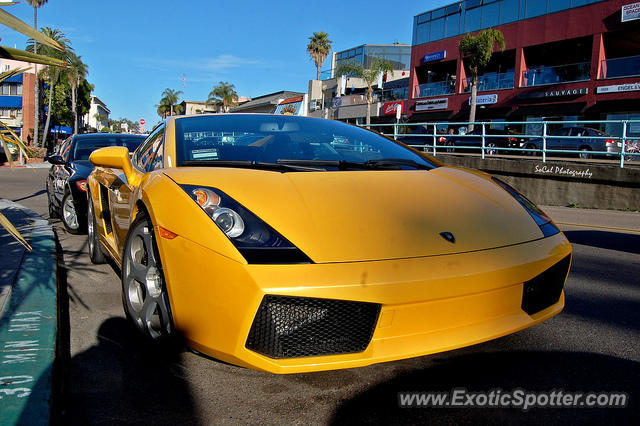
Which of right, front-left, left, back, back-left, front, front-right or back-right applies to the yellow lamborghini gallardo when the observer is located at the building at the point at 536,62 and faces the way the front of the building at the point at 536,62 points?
front-left

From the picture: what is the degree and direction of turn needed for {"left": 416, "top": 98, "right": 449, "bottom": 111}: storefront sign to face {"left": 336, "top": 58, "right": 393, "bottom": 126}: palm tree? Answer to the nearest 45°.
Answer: approximately 90° to its right

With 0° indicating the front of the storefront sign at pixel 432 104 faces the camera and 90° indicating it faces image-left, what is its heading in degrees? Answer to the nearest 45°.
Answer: approximately 45°

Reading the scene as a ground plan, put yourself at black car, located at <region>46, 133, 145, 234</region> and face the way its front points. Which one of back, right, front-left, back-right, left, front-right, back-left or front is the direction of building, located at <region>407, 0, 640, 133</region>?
left

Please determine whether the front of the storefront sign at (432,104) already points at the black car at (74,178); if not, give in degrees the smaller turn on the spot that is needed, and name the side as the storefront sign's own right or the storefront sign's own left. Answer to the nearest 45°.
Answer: approximately 45° to the storefront sign's own left

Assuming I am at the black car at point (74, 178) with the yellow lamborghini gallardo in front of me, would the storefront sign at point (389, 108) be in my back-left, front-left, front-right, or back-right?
back-left

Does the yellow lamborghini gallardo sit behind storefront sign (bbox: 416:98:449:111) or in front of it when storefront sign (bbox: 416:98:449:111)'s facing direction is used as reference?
in front

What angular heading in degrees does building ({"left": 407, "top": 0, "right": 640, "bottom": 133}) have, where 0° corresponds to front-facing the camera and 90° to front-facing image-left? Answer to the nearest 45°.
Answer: approximately 45°

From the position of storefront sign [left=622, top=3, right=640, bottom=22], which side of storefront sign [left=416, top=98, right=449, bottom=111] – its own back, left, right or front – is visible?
left

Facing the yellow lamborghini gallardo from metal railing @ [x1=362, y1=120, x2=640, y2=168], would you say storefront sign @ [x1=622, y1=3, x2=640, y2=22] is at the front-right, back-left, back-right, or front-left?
back-left

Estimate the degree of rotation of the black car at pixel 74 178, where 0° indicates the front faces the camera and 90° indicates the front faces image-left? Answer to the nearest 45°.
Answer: approximately 315°

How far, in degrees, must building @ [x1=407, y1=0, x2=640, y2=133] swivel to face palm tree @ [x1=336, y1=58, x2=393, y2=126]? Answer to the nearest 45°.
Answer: approximately 90° to its right

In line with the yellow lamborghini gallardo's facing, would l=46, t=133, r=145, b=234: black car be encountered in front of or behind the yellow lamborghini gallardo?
behind

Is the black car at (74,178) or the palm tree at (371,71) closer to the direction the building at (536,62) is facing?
the black car

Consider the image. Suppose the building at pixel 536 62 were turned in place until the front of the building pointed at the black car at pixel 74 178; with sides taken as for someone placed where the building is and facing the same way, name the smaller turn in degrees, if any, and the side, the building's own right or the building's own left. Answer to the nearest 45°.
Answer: approximately 45° to the building's own left

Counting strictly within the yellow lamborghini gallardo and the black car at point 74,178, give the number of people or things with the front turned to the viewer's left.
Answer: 0

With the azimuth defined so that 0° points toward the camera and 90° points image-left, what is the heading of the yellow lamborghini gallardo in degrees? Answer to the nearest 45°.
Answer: approximately 315°
